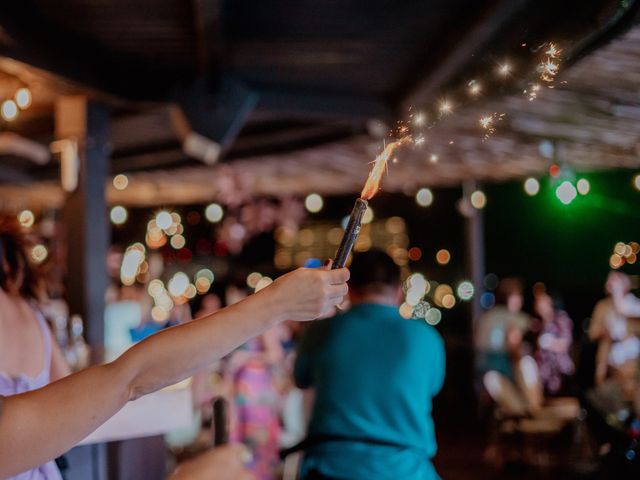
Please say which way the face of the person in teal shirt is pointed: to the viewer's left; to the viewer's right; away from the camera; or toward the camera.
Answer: away from the camera

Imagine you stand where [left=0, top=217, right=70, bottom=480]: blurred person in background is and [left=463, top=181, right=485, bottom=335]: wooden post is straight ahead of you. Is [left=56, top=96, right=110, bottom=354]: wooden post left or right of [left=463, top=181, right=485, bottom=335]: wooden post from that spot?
left

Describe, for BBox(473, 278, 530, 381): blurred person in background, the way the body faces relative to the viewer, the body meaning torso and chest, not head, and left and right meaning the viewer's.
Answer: facing the viewer and to the right of the viewer

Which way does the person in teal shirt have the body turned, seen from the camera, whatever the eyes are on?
away from the camera

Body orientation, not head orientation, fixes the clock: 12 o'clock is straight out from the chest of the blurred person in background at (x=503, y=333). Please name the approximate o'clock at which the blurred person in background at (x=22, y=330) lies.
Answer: the blurred person in background at (x=22, y=330) is roughly at 2 o'clock from the blurred person in background at (x=503, y=333).
